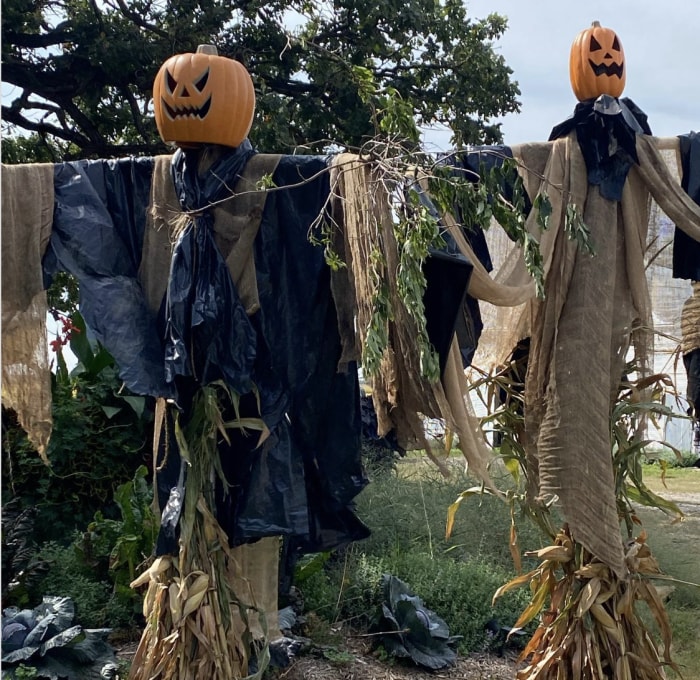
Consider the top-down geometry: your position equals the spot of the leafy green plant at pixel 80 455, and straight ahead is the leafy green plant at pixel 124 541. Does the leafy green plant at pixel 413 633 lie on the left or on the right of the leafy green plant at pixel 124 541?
left

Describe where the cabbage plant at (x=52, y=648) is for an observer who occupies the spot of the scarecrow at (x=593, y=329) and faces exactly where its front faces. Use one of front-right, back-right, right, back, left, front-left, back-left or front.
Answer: right

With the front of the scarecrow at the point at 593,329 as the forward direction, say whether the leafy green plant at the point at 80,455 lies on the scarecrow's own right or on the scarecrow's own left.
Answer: on the scarecrow's own right

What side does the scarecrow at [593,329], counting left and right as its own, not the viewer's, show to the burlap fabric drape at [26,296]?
right

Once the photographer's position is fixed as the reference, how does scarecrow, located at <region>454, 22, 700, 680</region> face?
facing the viewer

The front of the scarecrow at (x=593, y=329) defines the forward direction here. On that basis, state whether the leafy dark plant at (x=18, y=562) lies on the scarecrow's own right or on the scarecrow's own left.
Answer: on the scarecrow's own right

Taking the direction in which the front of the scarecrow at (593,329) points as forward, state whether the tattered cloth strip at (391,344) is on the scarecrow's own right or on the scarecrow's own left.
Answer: on the scarecrow's own right

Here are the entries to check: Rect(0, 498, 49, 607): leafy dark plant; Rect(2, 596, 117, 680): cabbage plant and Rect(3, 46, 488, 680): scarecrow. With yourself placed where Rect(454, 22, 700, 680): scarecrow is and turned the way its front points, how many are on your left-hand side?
0
